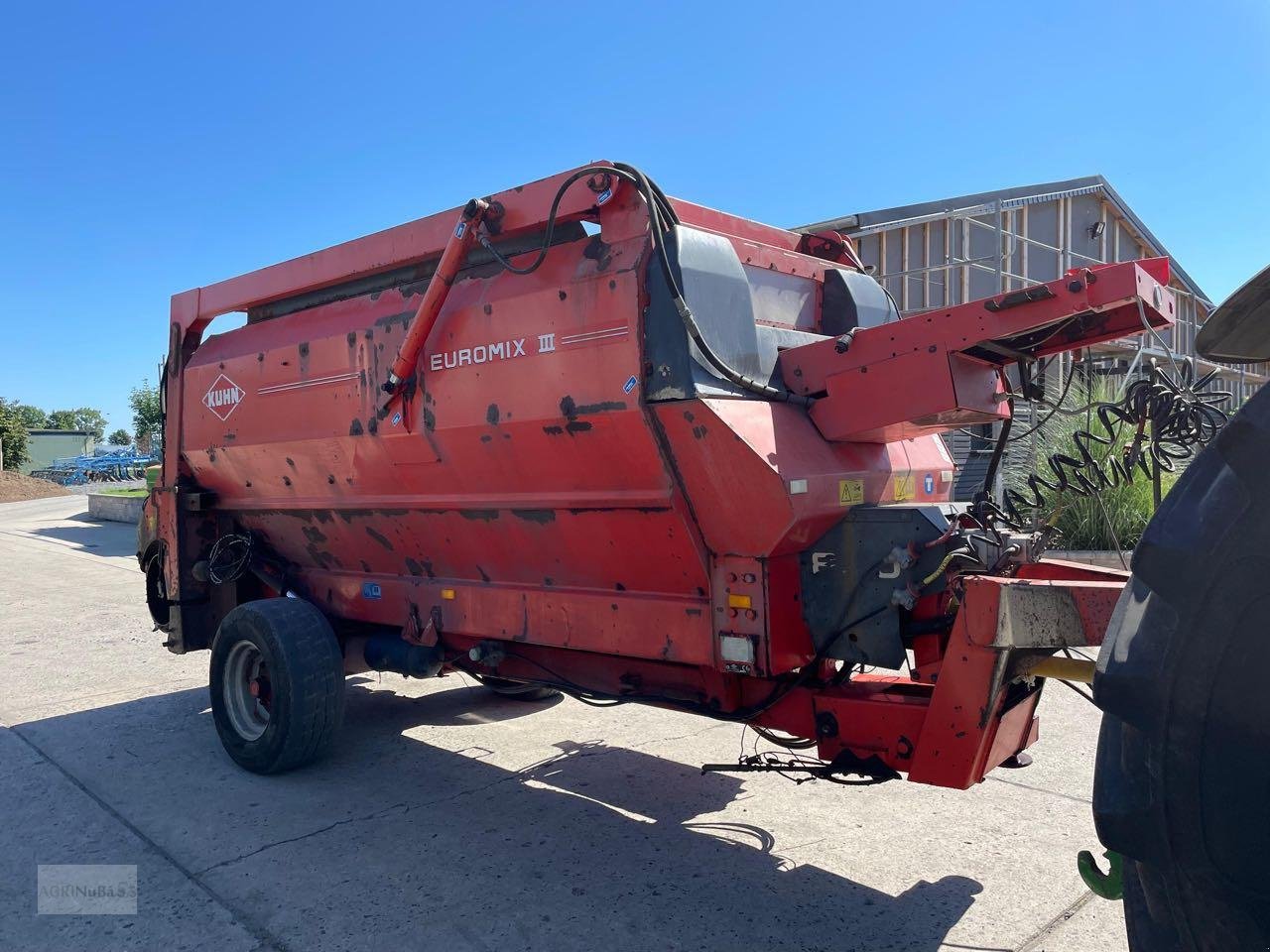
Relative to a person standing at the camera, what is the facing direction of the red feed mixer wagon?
facing the viewer and to the right of the viewer

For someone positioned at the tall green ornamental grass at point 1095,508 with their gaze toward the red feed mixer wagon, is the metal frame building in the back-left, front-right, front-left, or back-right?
back-right

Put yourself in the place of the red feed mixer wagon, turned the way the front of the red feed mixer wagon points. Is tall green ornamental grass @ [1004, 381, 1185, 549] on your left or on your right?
on your left

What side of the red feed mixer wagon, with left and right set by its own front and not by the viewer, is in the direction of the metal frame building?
left
